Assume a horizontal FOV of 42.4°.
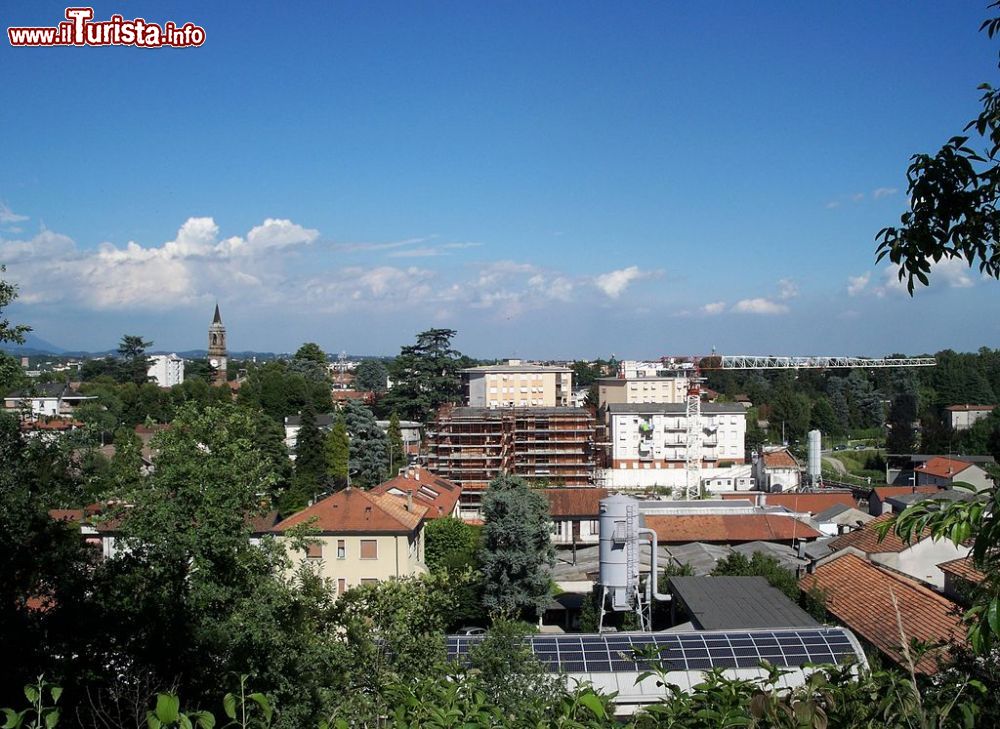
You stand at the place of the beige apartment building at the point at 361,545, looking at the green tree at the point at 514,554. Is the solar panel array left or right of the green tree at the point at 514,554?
right

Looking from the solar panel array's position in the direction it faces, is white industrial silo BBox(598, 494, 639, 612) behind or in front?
behind

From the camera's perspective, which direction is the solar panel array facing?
toward the camera

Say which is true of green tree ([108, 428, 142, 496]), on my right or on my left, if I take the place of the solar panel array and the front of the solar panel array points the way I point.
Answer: on my right

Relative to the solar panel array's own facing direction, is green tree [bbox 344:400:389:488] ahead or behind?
behind

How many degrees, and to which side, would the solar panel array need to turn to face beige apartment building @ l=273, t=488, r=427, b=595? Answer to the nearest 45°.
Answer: approximately 135° to its right

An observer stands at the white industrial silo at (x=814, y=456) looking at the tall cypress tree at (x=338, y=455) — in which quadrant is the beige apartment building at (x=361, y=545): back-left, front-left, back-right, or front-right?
front-left

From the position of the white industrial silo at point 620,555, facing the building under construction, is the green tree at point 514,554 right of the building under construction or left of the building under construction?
left

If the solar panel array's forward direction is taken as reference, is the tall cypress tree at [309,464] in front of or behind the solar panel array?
behind
